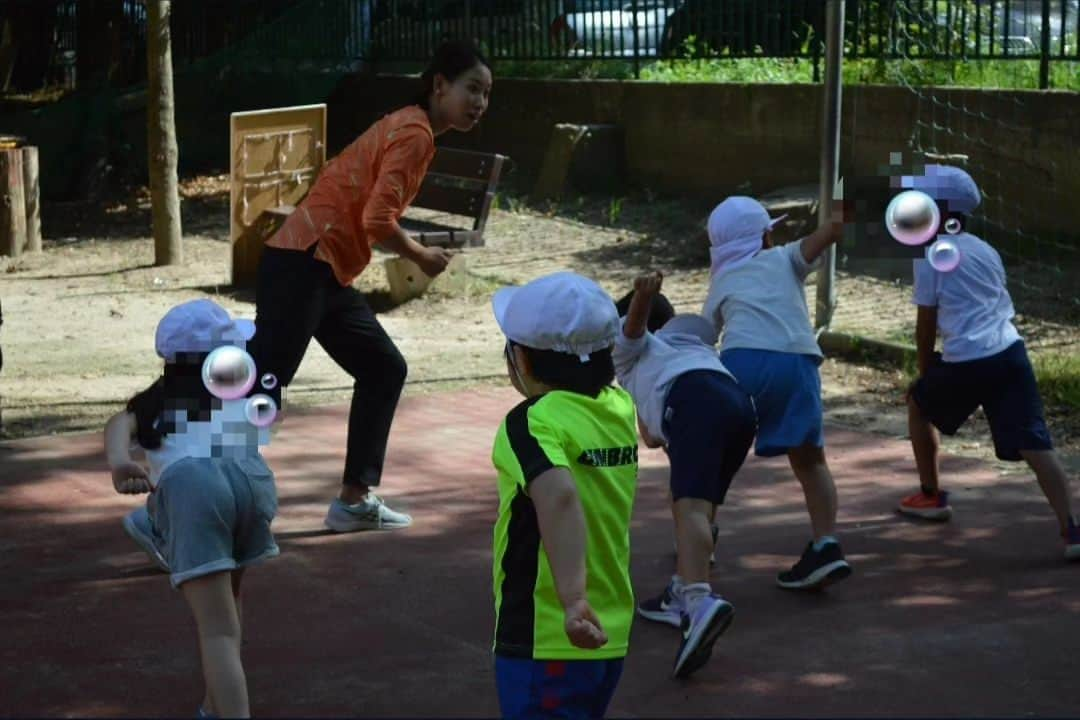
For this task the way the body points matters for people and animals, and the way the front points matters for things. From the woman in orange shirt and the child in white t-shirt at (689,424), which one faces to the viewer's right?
the woman in orange shirt

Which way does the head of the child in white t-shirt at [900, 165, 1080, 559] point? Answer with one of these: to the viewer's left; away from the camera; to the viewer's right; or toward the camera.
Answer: to the viewer's left

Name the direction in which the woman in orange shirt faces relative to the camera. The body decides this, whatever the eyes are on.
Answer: to the viewer's right

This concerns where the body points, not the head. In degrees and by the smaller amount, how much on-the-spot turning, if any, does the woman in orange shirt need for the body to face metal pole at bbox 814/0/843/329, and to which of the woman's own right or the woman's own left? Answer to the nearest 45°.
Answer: approximately 45° to the woman's own left

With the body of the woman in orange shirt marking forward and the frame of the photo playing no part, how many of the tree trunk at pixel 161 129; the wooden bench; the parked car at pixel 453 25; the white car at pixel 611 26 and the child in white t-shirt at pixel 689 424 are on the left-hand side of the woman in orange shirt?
4

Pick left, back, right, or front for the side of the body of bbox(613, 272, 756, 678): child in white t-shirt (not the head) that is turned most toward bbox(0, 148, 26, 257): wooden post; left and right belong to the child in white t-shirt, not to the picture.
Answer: front

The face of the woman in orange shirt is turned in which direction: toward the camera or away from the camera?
toward the camera

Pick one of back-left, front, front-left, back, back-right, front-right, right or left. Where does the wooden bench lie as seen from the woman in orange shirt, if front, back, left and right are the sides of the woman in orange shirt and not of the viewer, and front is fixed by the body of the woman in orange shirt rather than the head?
left

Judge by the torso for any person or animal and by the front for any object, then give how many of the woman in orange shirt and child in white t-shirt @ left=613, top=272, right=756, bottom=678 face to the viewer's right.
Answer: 1

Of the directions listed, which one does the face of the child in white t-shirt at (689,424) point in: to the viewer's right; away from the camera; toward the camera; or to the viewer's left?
away from the camera

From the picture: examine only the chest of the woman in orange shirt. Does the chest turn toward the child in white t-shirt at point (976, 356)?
yes

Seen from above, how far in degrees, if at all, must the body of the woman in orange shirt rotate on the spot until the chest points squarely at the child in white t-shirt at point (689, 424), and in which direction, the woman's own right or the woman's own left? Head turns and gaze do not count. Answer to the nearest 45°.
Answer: approximately 45° to the woman's own right
